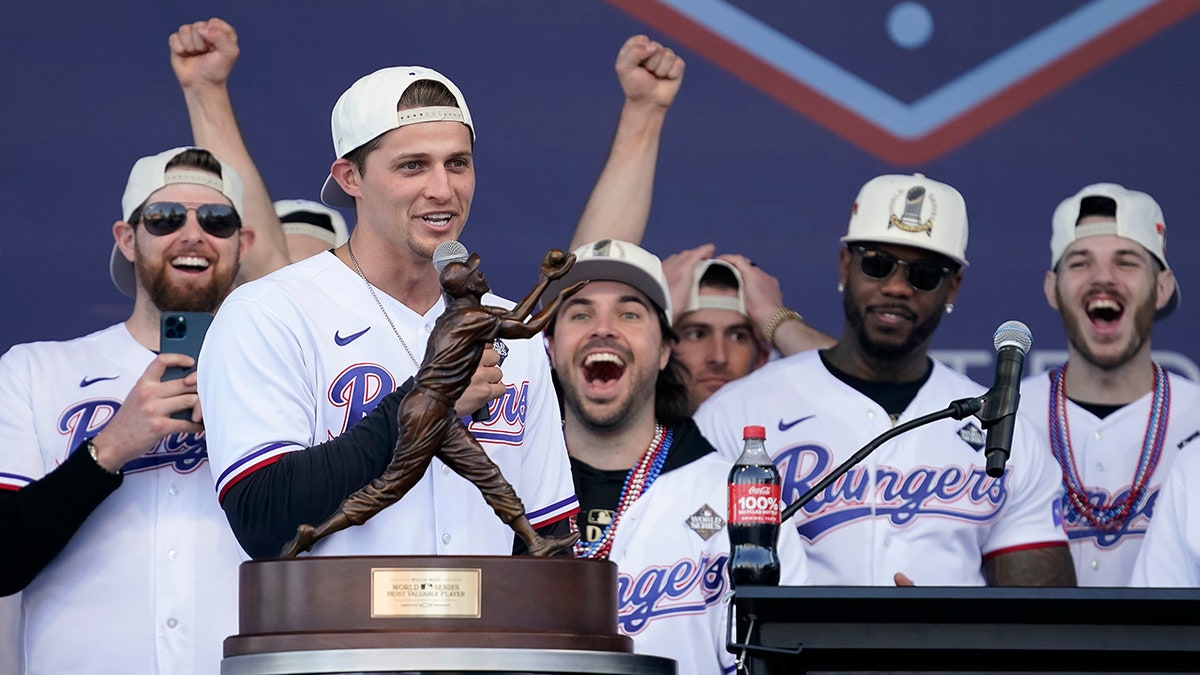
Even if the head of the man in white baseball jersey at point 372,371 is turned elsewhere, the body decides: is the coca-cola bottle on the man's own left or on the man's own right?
on the man's own left

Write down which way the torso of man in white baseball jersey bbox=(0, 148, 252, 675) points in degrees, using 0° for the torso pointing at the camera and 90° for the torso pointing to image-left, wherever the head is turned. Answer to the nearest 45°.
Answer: approximately 315°

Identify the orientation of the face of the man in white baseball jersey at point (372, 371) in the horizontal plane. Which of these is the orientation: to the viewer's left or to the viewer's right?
to the viewer's right

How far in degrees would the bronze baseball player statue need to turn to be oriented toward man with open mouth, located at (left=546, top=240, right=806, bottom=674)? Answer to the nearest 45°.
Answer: approximately 90° to its left

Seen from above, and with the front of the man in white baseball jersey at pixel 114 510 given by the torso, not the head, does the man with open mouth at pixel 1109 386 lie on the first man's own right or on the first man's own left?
on the first man's own left

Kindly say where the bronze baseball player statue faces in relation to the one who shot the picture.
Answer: facing to the right of the viewer
